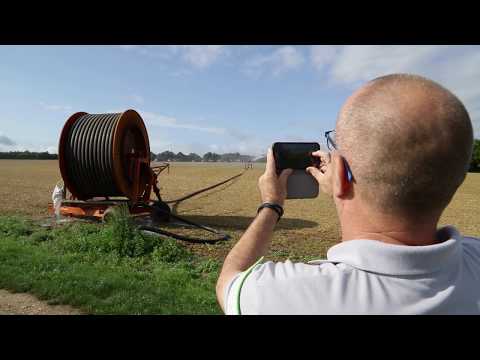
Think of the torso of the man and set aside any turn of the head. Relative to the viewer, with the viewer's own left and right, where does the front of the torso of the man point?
facing away from the viewer and to the left of the viewer

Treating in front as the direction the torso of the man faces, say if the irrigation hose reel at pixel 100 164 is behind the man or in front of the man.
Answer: in front

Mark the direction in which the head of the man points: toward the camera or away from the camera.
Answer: away from the camera
